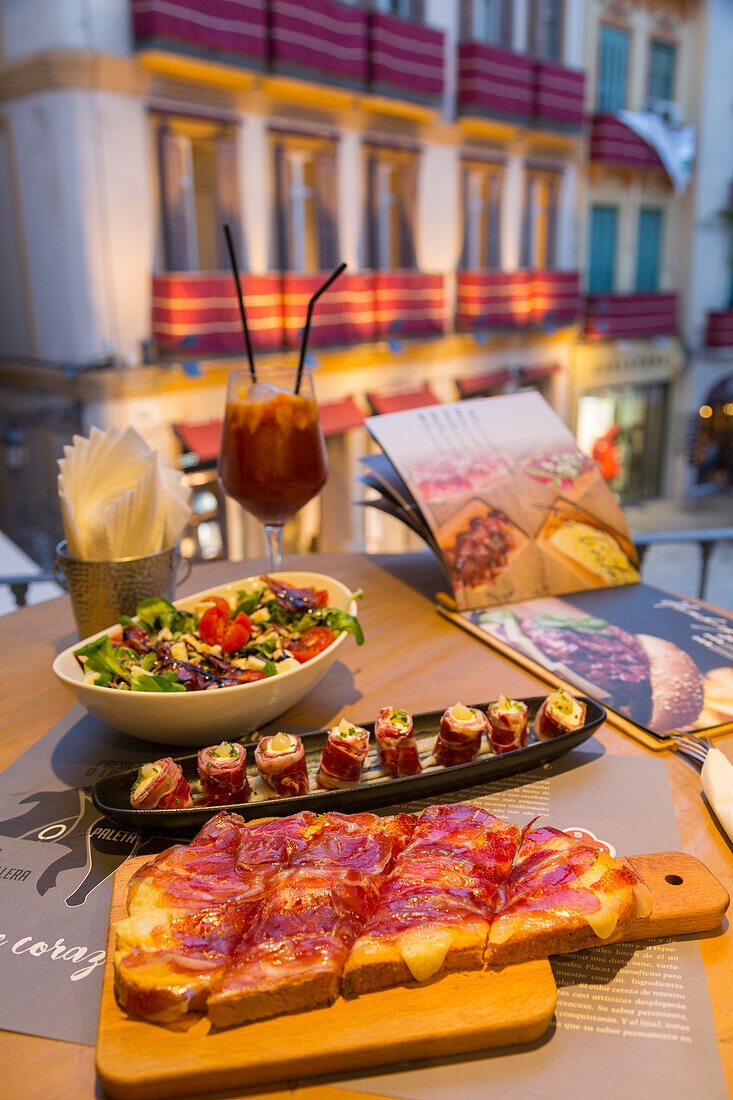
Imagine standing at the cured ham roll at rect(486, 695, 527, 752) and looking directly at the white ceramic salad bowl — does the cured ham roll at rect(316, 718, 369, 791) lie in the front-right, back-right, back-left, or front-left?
front-left

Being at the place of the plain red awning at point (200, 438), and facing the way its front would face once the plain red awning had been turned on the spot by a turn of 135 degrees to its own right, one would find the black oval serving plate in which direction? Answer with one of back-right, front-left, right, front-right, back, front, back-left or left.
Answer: left

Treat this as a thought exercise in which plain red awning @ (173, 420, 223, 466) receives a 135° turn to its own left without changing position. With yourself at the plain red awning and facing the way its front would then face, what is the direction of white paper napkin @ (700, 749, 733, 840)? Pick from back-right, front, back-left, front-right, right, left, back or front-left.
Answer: back

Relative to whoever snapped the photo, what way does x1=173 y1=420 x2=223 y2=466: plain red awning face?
facing the viewer and to the right of the viewer

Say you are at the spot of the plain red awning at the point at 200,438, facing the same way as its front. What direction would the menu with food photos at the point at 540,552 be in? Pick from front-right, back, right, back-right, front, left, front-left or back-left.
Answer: front-right

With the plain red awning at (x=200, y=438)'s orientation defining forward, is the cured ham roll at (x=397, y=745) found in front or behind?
in front

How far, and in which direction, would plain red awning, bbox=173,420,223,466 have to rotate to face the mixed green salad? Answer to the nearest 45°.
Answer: approximately 45° to its right

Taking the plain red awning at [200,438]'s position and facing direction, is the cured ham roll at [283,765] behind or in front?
in front

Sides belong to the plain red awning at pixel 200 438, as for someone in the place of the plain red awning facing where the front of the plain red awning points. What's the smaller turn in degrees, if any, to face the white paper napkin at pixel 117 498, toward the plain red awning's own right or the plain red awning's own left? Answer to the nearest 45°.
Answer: approximately 45° to the plain red awning's own right

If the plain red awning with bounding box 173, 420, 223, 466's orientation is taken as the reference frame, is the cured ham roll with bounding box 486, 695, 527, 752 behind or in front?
in front

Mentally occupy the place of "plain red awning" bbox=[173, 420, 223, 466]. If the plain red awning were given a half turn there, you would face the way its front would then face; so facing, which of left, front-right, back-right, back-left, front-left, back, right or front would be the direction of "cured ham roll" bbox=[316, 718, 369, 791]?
back-left

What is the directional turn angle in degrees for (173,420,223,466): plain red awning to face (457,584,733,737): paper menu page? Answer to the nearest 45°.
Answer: approximately 45° to its right

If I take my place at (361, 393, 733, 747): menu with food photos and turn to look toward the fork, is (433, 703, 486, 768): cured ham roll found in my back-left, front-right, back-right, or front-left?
front-right

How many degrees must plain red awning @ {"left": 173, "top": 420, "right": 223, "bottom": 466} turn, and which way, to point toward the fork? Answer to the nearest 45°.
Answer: approximately 45° to its right
